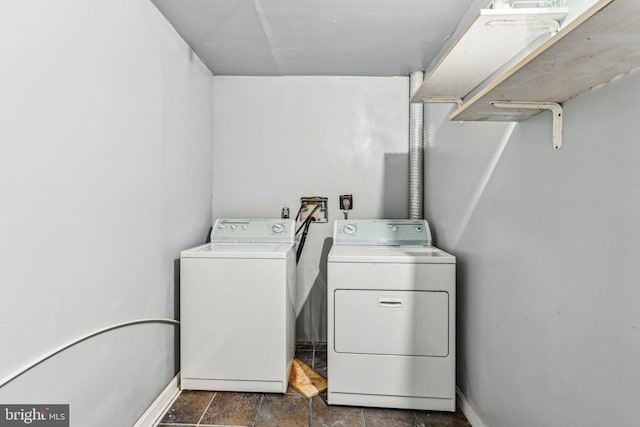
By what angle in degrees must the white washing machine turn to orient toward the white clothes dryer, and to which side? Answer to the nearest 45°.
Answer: approximately 45° to its left

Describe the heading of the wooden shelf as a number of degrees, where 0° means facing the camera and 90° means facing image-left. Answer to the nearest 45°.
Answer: approximately 90°

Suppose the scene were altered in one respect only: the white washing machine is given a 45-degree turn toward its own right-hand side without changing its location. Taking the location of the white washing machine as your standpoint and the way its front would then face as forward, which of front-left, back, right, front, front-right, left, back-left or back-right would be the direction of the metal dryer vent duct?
back-left

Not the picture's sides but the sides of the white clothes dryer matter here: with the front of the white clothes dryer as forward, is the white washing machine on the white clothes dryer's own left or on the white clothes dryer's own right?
on the white clothes dryer's own right

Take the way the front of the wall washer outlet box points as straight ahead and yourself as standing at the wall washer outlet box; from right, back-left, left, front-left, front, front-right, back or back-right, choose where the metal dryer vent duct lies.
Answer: left

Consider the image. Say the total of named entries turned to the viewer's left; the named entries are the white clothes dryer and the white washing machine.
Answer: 0

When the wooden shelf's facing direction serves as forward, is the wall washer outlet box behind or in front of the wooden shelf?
in front

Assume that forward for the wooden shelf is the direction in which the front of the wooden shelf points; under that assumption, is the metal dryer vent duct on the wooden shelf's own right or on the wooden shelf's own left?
on the wooden shelf's own right

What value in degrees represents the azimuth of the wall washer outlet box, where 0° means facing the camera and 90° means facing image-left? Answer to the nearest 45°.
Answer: approximately 0°

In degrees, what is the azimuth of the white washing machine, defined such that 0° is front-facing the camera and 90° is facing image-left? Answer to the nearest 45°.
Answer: approximately 0°
